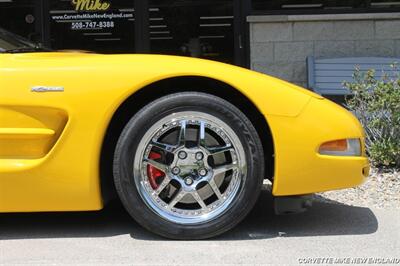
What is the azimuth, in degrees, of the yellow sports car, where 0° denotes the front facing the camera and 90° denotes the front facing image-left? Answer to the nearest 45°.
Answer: approximately 270°

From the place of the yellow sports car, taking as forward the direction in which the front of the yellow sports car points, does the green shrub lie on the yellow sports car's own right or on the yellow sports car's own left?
on the yellow sports car's own left
